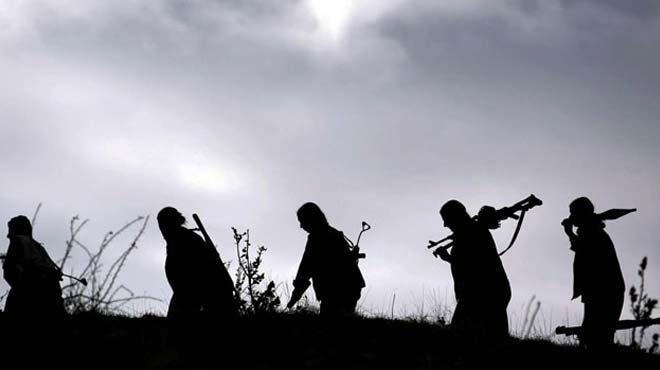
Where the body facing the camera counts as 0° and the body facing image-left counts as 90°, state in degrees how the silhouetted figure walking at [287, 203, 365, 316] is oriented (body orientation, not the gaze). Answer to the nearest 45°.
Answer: approximately 90°

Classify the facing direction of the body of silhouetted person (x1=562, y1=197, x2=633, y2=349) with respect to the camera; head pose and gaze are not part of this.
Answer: to the viewer's left

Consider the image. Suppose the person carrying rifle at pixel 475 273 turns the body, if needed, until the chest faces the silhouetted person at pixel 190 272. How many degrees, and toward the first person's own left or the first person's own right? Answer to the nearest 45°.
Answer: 0° — they already face them

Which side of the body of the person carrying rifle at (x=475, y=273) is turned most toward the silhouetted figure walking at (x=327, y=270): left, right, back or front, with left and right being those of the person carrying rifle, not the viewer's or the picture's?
front

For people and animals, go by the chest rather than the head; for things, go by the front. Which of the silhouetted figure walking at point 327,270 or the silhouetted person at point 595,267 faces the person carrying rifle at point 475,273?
the silhouetted person

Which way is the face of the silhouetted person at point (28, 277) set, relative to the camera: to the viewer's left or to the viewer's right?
to the viewer's left

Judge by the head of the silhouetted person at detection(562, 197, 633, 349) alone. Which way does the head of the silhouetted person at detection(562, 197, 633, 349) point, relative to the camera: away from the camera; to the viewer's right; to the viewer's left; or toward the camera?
to the viewer's left

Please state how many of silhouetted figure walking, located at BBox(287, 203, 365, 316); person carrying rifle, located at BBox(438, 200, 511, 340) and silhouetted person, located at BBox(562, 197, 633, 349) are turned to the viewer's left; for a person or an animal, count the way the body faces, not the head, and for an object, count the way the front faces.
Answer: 3

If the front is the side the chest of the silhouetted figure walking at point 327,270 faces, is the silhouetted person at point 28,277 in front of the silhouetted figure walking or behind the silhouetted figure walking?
in front

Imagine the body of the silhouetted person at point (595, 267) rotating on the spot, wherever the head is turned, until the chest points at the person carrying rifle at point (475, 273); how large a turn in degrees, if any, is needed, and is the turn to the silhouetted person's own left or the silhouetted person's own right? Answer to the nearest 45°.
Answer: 0° — they already face them

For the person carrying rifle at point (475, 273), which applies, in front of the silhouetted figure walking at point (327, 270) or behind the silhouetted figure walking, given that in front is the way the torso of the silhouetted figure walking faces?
behind

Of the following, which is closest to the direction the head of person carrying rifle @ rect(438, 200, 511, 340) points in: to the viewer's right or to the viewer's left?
to the viewer's left

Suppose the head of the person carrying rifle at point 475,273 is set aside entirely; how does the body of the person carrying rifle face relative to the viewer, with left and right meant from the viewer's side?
facing to the left of the viewer
